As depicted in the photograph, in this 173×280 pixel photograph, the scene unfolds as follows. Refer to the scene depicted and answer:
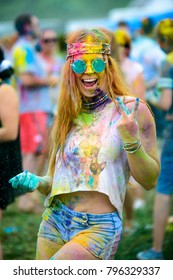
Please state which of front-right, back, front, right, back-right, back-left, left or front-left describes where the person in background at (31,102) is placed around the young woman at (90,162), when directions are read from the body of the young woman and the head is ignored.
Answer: back

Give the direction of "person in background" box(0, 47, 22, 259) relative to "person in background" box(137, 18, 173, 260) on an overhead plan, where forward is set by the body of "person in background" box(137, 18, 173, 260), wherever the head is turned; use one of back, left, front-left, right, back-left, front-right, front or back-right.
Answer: front-left

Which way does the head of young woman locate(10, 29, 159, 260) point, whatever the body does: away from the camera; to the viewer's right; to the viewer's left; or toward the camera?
toward the camera

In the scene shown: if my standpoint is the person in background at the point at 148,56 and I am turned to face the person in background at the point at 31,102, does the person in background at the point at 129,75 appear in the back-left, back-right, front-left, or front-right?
front-left

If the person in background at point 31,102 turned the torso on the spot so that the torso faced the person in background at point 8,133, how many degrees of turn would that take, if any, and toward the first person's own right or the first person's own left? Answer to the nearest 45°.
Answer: approximately 90° to the first person's own right

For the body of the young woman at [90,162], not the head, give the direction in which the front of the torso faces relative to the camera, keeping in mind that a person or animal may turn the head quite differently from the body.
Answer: toward the camera

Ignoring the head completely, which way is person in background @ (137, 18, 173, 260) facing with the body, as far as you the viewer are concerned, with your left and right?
facing to the left of the viewer
